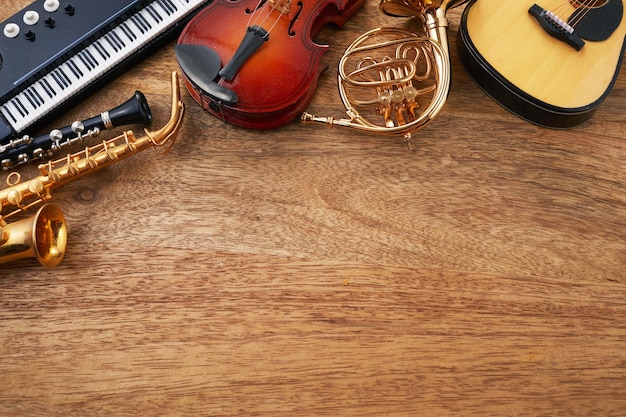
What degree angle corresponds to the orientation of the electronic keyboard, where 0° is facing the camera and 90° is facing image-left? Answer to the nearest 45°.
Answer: approximately 315°
